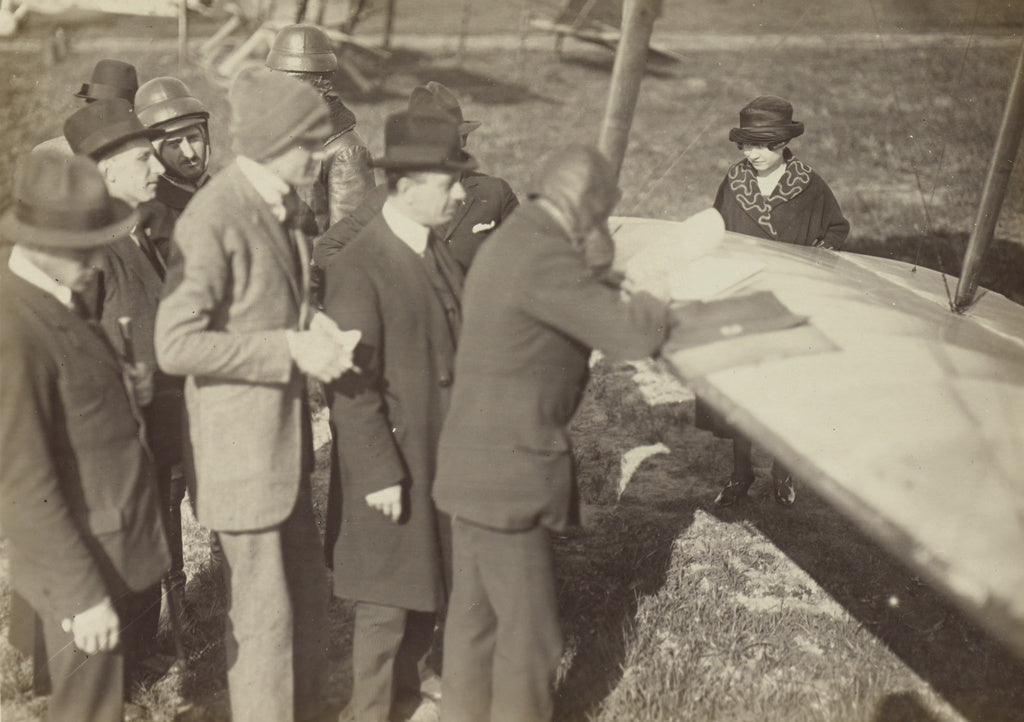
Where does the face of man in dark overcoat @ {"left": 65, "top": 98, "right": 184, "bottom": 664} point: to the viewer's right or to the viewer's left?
to the viewer's right

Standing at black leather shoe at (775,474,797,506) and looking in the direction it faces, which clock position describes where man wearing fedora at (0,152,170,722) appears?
The man wearing fedora is roughly at 1 o'clock from the black leather shoe.

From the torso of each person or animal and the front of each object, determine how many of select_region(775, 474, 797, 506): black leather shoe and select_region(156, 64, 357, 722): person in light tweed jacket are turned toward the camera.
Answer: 1

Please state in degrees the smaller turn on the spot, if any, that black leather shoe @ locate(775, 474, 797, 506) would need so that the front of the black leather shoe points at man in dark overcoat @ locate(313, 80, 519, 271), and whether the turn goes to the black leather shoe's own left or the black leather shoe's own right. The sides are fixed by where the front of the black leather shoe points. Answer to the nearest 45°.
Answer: approximately 45° to the black leather shoe's own right

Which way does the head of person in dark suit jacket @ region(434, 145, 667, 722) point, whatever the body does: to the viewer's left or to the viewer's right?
to the viewer's right

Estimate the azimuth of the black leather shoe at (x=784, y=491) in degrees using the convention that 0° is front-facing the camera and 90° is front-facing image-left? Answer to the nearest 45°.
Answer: approximately 0°

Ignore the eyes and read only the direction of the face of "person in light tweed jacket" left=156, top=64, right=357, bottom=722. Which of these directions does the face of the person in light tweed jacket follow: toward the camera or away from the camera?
away from the camera

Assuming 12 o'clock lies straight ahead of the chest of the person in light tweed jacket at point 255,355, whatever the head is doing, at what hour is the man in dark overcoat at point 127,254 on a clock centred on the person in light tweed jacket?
The man in dark overcoat is roughly at 8 o'clock from the person in light tweed jacket.

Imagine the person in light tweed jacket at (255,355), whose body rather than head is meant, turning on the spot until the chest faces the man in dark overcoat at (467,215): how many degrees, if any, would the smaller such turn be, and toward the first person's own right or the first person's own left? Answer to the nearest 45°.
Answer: approximately 45° to the first person's own left
